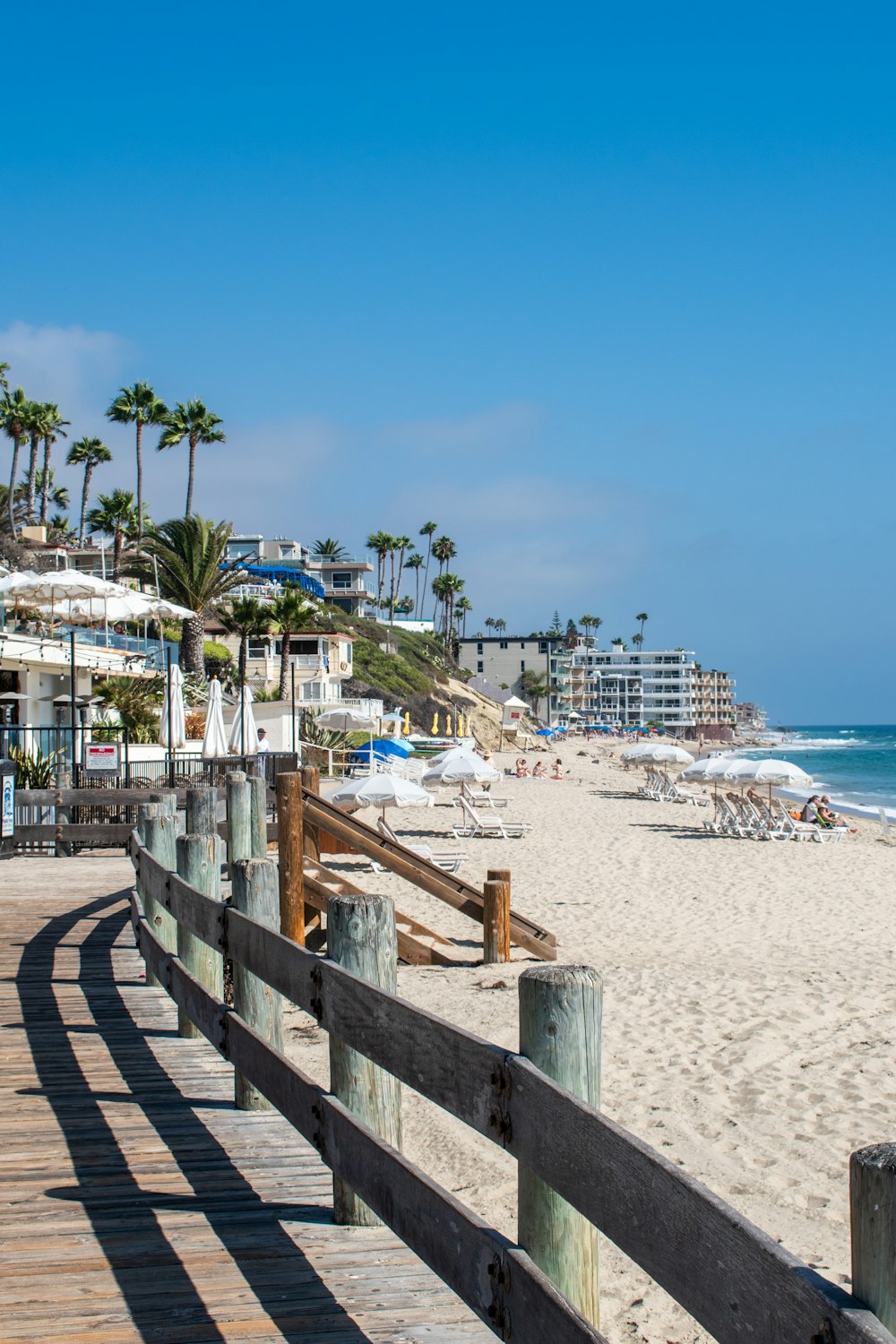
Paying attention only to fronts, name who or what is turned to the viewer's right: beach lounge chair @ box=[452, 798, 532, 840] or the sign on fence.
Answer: the beach lounge chair

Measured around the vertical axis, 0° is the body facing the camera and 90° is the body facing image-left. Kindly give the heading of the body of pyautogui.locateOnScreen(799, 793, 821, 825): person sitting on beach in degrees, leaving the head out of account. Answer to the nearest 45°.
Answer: approximately 270°

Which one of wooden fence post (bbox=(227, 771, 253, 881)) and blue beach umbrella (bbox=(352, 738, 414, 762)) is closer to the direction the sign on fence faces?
the wooden fence post

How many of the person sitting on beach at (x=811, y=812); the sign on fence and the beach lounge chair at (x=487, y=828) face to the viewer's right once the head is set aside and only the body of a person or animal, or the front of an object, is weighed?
2

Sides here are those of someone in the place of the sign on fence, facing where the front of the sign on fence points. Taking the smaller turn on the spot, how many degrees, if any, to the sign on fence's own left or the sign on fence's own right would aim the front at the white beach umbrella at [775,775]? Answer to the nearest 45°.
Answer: approximately 135° to the sign on fence's own left

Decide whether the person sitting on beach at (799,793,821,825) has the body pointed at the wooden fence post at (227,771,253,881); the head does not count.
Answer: no

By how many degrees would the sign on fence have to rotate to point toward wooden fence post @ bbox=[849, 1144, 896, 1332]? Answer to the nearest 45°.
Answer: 0° — it already faces it

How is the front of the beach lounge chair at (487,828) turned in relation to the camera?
facing to the right of the viewer

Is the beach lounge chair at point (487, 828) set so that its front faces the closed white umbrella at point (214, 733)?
no

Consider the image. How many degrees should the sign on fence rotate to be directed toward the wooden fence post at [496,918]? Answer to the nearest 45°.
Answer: approximately 45° to its left

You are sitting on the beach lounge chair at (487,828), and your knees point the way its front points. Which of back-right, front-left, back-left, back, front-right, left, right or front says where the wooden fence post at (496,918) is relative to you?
right

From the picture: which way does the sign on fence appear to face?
toward the camera

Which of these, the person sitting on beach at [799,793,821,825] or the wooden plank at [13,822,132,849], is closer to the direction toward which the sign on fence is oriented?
the wooden plank

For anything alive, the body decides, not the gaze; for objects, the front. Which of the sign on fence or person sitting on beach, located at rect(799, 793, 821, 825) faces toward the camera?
the sign on fence

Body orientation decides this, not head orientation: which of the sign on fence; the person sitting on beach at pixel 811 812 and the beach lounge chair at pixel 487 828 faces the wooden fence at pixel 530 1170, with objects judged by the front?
the sign on fence

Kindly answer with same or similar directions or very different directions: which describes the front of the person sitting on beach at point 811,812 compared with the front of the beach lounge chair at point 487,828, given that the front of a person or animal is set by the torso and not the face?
same or similar directions
